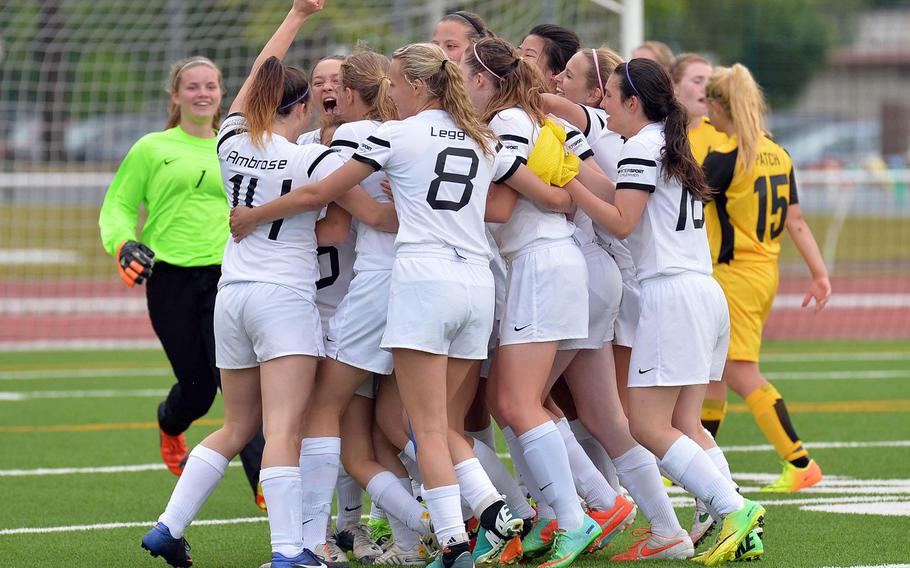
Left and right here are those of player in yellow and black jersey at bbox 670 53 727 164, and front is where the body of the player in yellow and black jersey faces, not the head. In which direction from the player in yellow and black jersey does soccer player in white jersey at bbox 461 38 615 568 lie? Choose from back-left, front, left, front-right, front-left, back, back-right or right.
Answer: front-right

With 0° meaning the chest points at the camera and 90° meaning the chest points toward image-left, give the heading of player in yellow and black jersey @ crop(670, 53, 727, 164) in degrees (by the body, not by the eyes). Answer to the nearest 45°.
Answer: approximately 315°

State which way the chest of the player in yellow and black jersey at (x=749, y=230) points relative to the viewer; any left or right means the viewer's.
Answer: facing away from the viewer and to the left of the viewer

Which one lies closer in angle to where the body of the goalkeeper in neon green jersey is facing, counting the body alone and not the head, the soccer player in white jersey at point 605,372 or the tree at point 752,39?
the soccer player in white jersey

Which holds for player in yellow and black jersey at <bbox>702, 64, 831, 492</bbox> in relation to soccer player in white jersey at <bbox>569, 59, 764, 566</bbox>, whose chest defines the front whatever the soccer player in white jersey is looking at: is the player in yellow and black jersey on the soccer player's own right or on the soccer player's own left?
on the soccer player's own right

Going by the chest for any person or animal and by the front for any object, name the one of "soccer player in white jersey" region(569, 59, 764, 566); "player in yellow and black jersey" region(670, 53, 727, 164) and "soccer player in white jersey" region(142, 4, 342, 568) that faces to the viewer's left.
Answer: "soccer player in white jersey" region(569, 59, 764, 566)

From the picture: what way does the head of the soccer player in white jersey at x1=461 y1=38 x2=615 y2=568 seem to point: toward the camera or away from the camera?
away from the camera

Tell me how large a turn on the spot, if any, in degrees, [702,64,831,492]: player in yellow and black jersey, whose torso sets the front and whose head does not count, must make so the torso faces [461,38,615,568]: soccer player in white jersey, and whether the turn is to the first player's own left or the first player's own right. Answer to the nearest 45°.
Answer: approximately 135° to the first player's own left

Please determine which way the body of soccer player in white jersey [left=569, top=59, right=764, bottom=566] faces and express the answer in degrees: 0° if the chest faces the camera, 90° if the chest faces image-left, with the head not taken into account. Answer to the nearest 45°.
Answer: approximately 90°

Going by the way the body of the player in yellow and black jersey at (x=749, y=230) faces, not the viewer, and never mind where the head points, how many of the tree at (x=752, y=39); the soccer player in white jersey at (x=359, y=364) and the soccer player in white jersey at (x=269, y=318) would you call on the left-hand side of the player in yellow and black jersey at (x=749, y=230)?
2
